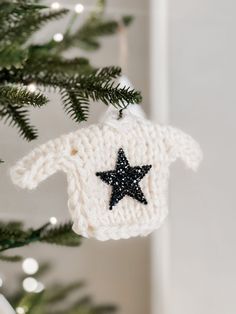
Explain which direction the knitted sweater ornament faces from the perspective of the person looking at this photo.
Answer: facing the viewer
